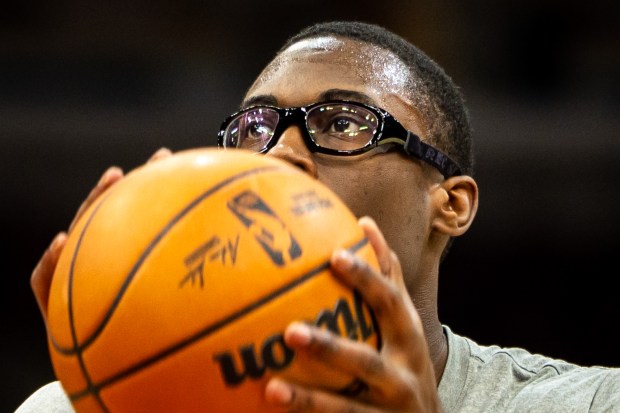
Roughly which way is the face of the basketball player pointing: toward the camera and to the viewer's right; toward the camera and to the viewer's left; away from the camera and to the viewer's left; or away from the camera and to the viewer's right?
toward the camera and to the viewer's left

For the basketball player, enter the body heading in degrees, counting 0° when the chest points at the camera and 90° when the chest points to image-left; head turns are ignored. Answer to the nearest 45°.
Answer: approximately 45°
